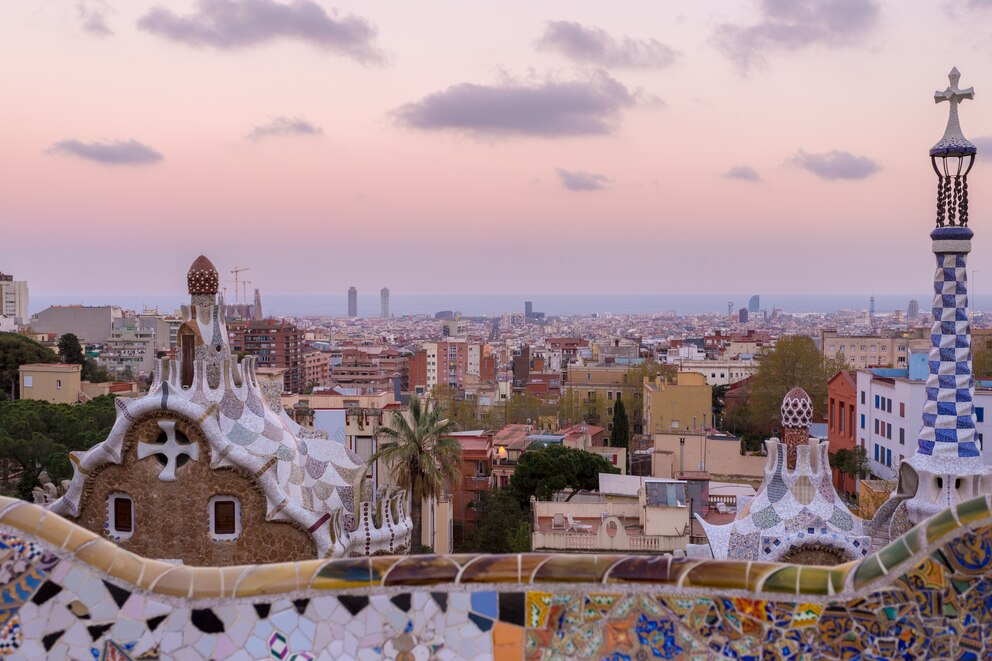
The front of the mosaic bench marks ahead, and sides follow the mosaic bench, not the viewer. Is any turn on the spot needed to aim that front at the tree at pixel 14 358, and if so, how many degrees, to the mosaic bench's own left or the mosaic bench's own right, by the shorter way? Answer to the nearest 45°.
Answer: approximately 135° to the mosaic bench's own right

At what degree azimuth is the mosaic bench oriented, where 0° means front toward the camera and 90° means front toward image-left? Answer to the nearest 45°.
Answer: approximately 0°

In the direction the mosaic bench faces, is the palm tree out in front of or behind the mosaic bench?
behind

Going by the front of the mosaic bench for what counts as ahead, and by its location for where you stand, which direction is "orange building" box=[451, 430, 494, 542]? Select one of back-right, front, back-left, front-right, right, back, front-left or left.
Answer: back

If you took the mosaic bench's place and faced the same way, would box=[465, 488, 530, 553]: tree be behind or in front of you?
behind

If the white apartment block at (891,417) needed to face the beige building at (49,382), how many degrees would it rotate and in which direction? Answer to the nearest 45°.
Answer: approximately 45° to its right

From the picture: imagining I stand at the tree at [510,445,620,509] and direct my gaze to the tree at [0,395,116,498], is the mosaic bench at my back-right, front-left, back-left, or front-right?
front-left

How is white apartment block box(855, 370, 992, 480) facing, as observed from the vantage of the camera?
facing the viewer and to the left of the viewer

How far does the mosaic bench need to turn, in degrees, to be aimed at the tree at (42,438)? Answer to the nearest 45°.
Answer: approximately 135° to its right

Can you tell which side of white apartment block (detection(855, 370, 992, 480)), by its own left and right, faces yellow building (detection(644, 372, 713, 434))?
right

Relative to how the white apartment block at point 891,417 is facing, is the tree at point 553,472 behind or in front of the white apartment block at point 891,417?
in front

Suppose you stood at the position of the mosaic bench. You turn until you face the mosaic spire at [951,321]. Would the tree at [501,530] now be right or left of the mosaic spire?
left
